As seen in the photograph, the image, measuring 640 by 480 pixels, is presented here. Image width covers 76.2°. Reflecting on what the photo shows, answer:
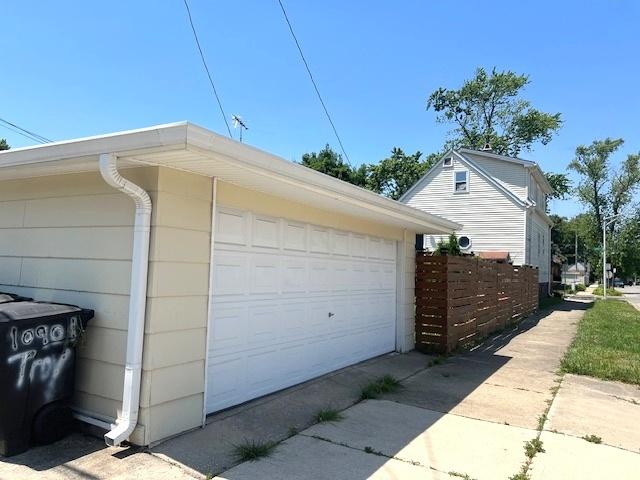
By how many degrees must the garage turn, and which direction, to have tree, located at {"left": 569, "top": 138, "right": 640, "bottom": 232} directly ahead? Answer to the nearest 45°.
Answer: approximately 90° to its left

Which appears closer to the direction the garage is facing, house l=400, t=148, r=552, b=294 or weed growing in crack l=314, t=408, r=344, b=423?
the weed growing in crack

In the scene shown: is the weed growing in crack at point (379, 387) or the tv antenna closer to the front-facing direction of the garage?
the weed growing in crack

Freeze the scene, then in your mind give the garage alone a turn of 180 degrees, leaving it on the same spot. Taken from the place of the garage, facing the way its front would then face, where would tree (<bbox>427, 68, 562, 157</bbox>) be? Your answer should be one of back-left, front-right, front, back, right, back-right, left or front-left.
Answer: right

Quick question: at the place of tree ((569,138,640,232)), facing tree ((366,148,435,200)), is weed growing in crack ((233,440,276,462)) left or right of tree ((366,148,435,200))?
left

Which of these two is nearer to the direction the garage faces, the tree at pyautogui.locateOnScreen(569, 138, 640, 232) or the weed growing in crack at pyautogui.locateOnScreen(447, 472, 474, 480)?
the weed growing in crack

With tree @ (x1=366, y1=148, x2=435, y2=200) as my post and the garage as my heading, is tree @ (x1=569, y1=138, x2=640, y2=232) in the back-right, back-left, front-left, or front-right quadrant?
back-left

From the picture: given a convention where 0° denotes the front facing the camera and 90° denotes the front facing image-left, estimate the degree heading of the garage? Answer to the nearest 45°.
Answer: approximately 315°

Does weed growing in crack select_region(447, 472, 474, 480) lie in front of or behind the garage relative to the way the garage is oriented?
in front

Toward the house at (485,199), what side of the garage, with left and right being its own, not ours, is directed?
left

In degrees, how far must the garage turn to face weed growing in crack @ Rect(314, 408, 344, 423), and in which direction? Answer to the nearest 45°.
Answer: approximately 45° to its left

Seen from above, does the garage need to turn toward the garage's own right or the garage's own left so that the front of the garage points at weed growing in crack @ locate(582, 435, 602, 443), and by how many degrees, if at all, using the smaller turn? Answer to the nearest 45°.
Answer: approximately 45° to the garage's own left

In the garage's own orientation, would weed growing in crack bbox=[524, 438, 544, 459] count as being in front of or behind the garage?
in front
